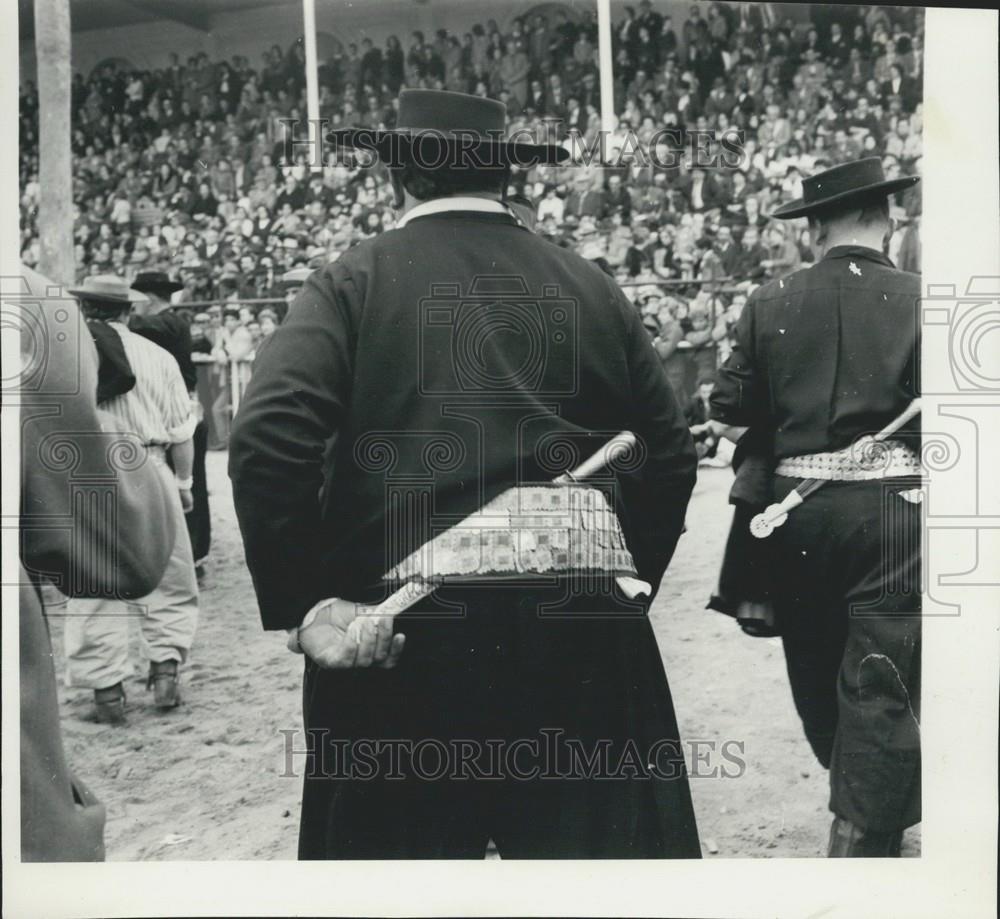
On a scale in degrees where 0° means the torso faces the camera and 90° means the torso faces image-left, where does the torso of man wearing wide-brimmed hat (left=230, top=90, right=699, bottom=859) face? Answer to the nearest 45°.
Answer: approximately 180°

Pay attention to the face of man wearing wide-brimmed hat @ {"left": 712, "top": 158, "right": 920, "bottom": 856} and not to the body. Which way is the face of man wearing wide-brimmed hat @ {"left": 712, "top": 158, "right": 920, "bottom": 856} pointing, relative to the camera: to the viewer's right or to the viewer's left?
to the viewer's left

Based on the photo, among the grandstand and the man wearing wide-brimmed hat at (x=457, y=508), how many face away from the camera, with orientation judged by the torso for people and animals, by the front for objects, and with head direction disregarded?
1

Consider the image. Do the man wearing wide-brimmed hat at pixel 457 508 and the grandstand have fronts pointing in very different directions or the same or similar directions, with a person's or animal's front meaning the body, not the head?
very different directions

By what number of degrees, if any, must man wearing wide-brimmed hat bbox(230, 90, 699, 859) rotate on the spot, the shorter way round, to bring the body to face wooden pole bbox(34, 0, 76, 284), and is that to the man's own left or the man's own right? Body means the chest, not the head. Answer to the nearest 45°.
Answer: approximately 45° to the man's own left

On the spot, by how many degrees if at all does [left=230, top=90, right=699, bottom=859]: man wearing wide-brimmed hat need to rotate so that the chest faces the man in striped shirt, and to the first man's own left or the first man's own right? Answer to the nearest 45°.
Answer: approximately 45° to the first man's own left
